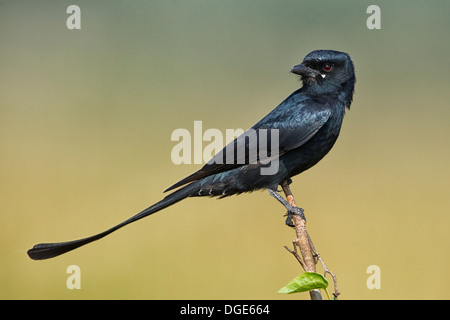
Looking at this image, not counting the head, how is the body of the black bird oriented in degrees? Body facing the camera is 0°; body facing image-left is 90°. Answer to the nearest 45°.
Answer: approximately 270°
